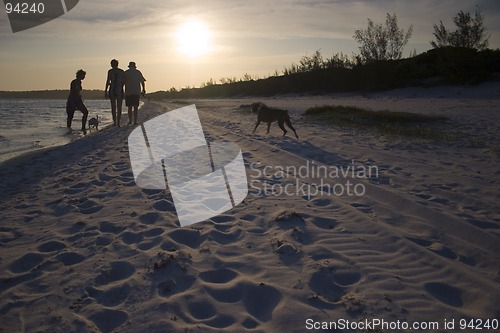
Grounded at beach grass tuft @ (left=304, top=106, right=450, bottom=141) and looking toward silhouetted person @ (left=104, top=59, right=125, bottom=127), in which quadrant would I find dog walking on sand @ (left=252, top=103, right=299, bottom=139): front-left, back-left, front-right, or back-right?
front-left

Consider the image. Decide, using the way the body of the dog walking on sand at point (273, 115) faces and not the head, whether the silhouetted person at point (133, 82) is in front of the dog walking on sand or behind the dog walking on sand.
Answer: in front

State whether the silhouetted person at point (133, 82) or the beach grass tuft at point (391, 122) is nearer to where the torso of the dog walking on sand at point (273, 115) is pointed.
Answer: the silhouetted person

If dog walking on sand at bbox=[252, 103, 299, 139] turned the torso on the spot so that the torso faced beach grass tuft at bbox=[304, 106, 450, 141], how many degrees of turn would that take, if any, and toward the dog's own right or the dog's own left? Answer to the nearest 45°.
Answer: approximately 135° to the dog's own right

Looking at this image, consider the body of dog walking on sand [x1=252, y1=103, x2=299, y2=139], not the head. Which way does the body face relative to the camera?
to the viewer's left

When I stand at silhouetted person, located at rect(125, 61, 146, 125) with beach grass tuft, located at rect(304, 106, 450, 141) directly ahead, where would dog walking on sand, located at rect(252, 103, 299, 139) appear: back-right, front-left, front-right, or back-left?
front-right

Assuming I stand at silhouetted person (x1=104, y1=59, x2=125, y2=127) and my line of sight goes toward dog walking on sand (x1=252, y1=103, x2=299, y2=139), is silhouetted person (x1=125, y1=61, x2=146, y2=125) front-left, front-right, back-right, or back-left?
front-left

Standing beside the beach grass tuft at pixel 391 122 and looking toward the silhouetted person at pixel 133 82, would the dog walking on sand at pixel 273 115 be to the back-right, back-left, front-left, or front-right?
front-left

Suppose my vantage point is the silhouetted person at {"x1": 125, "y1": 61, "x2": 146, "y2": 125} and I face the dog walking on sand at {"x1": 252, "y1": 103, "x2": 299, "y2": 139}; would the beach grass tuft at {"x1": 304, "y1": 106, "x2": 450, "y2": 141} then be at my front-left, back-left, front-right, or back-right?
front-left
